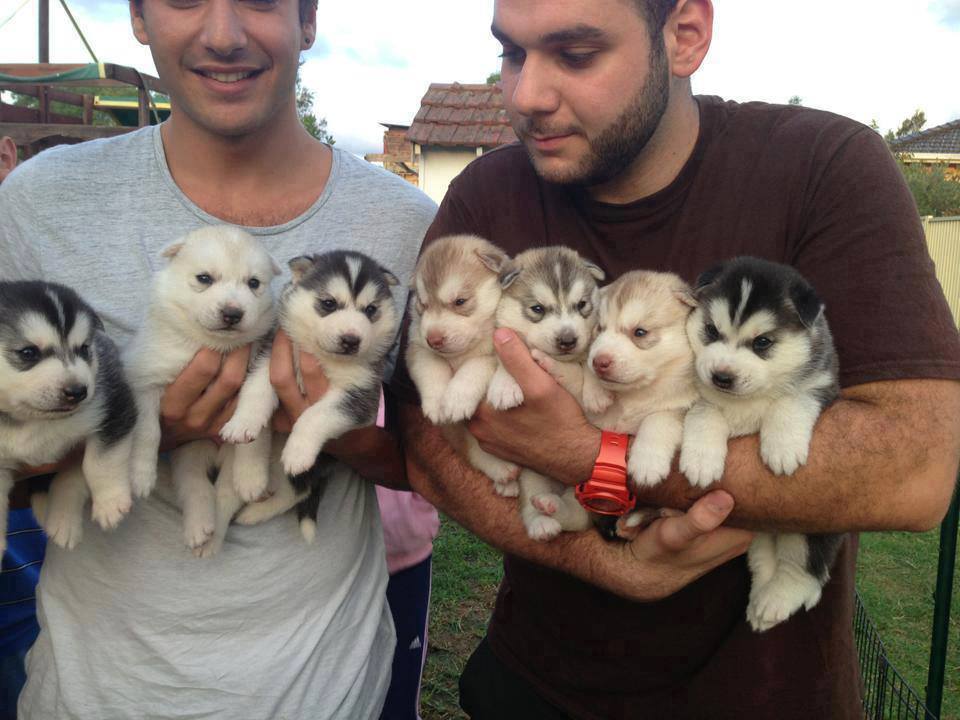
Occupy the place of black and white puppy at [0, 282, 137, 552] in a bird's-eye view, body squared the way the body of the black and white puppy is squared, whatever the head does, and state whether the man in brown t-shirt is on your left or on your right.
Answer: on your left

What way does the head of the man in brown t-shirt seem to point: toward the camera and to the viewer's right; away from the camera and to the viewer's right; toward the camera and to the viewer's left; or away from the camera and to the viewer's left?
toward the camera and to the viewer's left

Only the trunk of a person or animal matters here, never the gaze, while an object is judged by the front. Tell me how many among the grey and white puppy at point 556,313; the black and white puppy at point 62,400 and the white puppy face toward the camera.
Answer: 3

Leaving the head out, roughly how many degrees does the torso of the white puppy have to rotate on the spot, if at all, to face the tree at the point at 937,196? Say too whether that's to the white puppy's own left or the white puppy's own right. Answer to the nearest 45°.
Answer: approximately 135° to the white puppy's own left

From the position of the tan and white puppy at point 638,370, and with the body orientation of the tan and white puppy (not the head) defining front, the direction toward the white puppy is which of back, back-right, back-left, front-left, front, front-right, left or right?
front-right

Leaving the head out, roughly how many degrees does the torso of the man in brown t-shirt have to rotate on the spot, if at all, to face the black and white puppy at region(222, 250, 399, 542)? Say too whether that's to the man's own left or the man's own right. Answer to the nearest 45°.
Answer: approximately 45° to the man's own right

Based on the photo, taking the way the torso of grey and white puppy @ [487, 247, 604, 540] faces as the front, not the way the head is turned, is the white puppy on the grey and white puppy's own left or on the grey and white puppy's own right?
on the grey and white puppy's own right

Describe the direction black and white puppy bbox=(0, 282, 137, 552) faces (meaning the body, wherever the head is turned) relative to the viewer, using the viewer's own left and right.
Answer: facing the viewer

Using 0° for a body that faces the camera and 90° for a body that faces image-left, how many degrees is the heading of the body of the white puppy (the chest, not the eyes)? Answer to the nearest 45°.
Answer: approximately 0°

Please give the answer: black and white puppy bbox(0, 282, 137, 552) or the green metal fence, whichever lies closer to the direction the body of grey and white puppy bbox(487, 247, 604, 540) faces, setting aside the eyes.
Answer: the black and white puppy

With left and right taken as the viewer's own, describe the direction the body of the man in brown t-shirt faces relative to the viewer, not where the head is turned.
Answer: facing the viewer and to the left of the viewer

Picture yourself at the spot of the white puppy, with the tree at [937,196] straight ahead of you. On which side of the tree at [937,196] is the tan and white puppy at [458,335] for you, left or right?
right

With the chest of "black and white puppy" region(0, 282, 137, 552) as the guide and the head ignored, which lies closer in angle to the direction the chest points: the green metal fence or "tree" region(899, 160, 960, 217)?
the green metal fence
